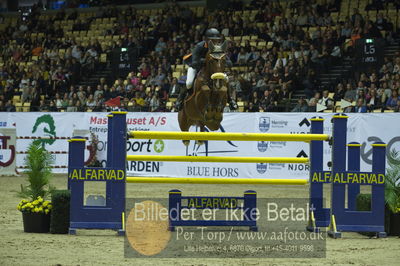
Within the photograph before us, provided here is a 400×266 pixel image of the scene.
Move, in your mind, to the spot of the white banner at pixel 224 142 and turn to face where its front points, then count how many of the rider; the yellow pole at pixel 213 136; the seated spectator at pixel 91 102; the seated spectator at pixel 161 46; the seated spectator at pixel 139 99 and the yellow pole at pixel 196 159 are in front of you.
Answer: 3

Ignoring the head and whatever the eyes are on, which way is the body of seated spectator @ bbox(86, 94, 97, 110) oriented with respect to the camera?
toward the camera

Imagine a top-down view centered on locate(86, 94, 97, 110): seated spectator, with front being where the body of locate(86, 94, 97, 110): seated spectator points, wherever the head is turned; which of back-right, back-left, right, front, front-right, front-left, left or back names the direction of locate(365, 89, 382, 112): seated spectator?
front-left

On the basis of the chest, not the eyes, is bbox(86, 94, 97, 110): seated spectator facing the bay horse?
yes

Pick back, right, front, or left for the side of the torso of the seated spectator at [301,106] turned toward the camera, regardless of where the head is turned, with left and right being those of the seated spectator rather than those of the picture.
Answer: front

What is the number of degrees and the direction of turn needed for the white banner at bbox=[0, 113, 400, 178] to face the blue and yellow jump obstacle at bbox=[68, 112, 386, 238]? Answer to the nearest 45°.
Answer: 0° — it already faces it

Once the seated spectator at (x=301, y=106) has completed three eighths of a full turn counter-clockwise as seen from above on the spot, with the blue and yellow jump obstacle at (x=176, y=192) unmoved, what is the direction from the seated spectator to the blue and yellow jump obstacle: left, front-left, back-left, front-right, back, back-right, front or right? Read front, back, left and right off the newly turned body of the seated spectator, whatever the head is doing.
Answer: back-right

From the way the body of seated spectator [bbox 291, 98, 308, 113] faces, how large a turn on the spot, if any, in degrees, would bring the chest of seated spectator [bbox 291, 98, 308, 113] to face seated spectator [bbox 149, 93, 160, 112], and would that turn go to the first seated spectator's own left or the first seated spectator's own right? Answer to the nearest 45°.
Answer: approximately 90° to the first seated spectator's own right

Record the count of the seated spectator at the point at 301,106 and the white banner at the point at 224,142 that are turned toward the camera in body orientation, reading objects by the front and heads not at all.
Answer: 2

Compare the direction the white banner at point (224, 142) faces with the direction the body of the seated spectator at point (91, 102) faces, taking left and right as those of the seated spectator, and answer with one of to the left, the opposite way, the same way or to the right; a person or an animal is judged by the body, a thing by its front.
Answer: the same way

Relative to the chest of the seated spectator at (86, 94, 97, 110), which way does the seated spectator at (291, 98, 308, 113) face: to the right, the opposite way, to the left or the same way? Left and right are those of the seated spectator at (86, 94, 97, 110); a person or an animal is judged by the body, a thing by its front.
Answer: the same way

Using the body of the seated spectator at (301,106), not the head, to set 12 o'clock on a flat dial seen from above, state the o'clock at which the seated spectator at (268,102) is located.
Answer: the seated spectator at (268,102) is roughly at 4 o'clock from the seated spectator at (301,106).

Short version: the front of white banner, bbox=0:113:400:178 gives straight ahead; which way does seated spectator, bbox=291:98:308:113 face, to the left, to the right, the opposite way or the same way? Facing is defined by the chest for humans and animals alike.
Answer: the same way
